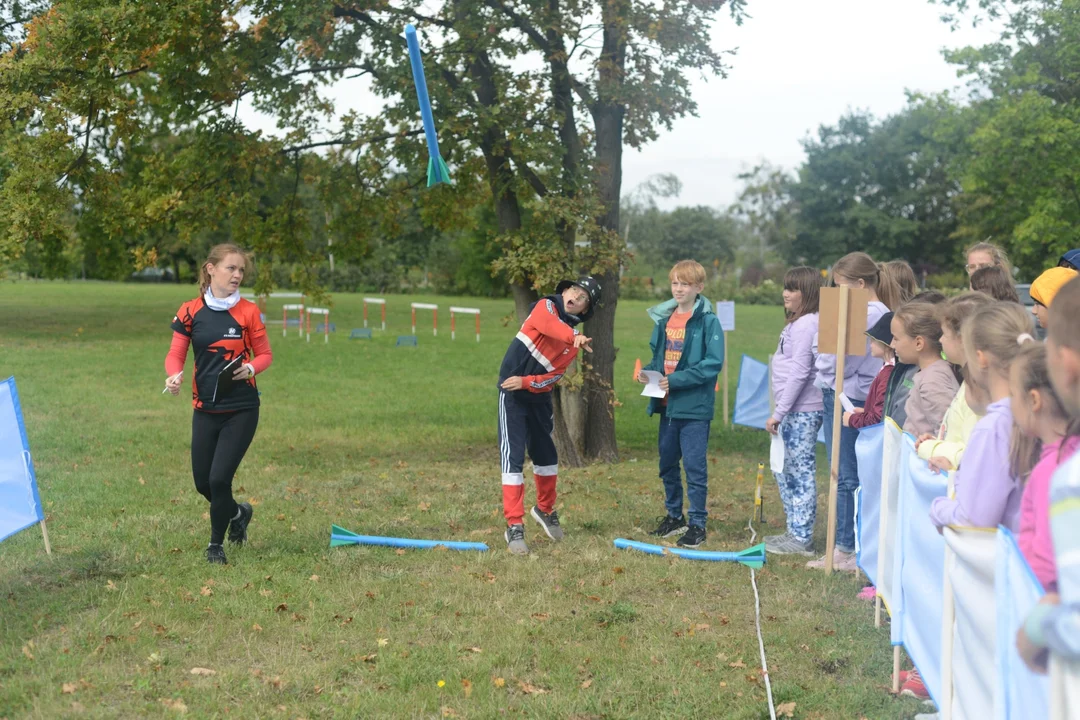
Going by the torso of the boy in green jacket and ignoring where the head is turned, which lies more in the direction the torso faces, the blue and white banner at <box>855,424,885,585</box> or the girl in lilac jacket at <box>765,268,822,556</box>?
the blue and white banner

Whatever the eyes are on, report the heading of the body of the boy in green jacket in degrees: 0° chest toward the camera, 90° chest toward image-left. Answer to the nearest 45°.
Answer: approximately 45°

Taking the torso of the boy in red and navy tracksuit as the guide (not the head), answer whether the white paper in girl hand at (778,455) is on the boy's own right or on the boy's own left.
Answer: on the boy's own left

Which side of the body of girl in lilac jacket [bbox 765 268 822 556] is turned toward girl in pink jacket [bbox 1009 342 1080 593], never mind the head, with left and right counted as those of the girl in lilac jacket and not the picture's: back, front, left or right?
left

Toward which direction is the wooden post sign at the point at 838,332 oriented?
away from the camera

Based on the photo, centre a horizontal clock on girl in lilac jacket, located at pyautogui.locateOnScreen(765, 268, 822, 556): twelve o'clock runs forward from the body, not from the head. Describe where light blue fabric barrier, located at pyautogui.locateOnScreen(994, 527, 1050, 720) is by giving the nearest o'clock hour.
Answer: The light blue fabric barrier is roughly at 9 o'clock from the girl in lilac jacket.

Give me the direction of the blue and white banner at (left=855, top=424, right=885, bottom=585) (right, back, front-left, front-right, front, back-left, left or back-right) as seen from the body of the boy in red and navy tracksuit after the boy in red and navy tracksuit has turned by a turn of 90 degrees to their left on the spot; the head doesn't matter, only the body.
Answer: right

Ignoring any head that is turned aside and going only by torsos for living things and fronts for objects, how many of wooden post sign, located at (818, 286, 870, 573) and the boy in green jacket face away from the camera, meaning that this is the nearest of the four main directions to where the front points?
1

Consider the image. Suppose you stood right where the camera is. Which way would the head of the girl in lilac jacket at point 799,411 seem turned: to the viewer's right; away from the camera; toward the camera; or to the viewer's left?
to the viewer's left

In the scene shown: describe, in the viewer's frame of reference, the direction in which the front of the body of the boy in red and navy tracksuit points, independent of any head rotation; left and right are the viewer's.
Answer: facing the viewer and to the right of the viewer

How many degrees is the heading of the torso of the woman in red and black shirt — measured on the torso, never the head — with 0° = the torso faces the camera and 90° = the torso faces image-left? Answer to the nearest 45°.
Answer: approximately 0°

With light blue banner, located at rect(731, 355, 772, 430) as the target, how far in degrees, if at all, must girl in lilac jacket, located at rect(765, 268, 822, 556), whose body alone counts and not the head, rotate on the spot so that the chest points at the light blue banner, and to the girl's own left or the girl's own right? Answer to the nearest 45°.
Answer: approximately 90° to the girl's own right

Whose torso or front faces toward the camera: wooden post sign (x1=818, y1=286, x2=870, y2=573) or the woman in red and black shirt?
the woman in red and black shirt
